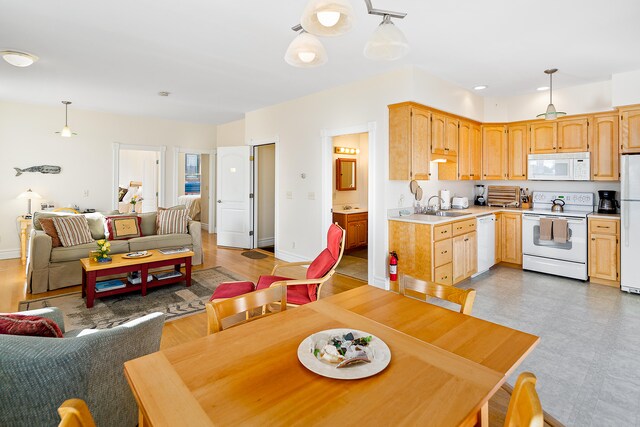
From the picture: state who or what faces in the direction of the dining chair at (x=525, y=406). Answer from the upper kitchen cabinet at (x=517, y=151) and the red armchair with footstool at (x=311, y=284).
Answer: the upper kitchen cabinet

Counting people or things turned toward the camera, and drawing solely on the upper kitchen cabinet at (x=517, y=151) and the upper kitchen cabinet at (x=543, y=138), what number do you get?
2

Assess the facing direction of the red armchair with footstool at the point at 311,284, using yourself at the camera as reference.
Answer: facing to the left of the viewer

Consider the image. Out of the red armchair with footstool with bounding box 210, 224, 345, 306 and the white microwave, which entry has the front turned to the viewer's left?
the red armchair with footstool

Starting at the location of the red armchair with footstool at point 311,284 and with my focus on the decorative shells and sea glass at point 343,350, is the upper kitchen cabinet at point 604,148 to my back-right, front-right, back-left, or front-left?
back-left

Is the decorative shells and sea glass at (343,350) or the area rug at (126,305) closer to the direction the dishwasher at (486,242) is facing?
the decorative shells and sea glass

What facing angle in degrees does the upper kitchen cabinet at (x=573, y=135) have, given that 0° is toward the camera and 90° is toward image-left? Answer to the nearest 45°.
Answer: approximately 0°

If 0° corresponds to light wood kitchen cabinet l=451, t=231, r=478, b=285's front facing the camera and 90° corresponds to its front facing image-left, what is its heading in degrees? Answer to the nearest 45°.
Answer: approximately 315°

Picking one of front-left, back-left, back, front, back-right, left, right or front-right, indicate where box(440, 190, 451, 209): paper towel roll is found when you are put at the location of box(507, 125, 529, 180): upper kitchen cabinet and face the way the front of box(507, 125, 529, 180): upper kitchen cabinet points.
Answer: front-right

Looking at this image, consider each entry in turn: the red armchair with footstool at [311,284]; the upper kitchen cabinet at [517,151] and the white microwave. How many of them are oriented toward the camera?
2

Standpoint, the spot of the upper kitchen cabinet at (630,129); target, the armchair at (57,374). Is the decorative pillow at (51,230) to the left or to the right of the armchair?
right

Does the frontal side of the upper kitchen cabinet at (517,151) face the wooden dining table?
yes

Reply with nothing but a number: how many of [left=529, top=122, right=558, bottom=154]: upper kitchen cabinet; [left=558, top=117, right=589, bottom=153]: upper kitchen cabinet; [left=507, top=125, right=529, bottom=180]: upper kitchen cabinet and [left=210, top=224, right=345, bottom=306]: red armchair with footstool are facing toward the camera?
3
